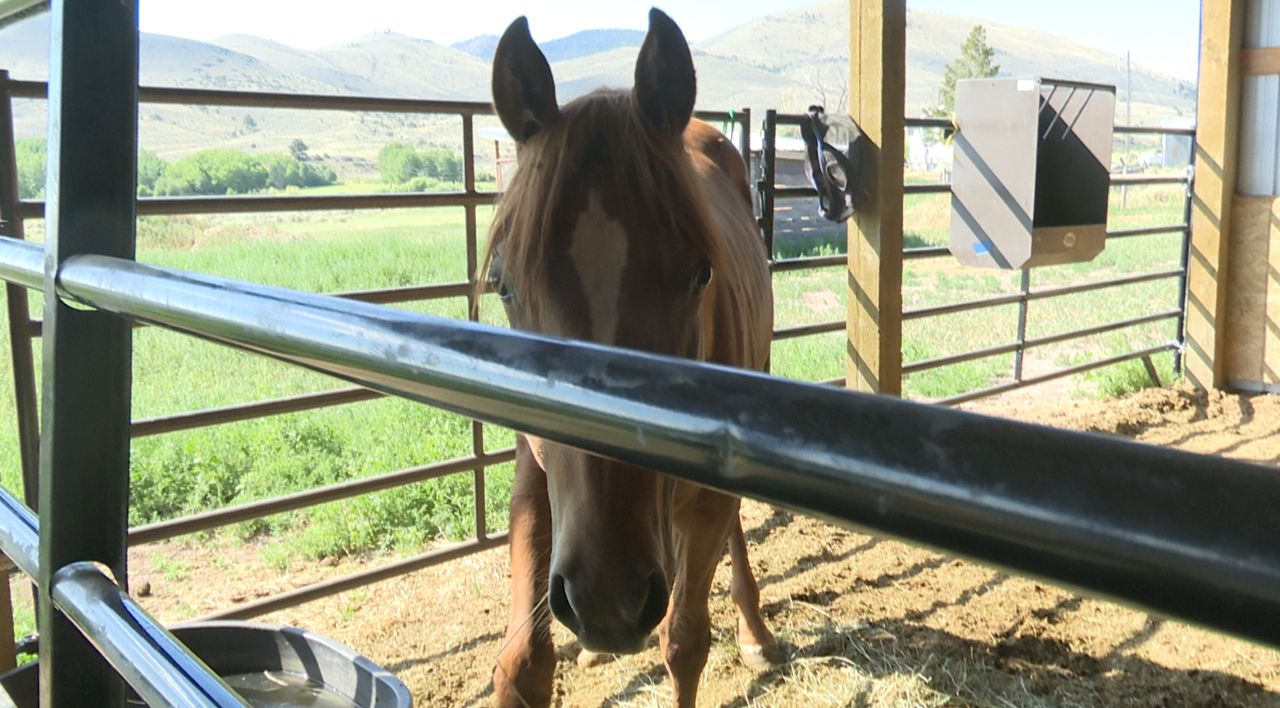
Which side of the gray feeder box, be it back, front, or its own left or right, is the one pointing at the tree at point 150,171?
back

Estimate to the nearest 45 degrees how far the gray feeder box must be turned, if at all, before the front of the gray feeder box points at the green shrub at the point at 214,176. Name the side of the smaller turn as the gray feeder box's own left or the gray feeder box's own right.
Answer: approximately 180°

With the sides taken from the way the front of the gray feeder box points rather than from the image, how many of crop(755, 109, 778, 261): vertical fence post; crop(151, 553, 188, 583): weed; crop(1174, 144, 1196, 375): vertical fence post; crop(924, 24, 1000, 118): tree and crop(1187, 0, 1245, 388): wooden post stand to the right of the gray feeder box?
2

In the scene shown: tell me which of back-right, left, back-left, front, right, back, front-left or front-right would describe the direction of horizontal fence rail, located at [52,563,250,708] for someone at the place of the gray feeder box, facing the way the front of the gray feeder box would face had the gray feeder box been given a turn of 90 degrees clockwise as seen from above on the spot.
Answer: front-left

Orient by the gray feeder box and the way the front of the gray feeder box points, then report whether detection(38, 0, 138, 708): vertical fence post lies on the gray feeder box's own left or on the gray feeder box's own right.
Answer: on the gray feeder box's own right

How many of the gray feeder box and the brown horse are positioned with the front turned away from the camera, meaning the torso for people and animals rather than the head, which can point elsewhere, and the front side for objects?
0

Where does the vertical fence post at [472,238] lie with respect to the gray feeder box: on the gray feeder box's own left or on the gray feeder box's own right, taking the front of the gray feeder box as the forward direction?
on the gray feeder box's own right

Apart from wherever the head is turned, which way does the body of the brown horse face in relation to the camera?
toward the camera

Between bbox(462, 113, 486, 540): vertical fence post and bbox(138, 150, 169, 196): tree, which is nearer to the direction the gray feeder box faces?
the vertical fence post

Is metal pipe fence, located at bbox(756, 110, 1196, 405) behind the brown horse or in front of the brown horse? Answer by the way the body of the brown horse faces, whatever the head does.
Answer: behind
